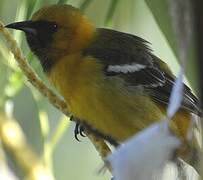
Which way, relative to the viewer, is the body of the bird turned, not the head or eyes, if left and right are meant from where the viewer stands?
facing to the left of the viewer
